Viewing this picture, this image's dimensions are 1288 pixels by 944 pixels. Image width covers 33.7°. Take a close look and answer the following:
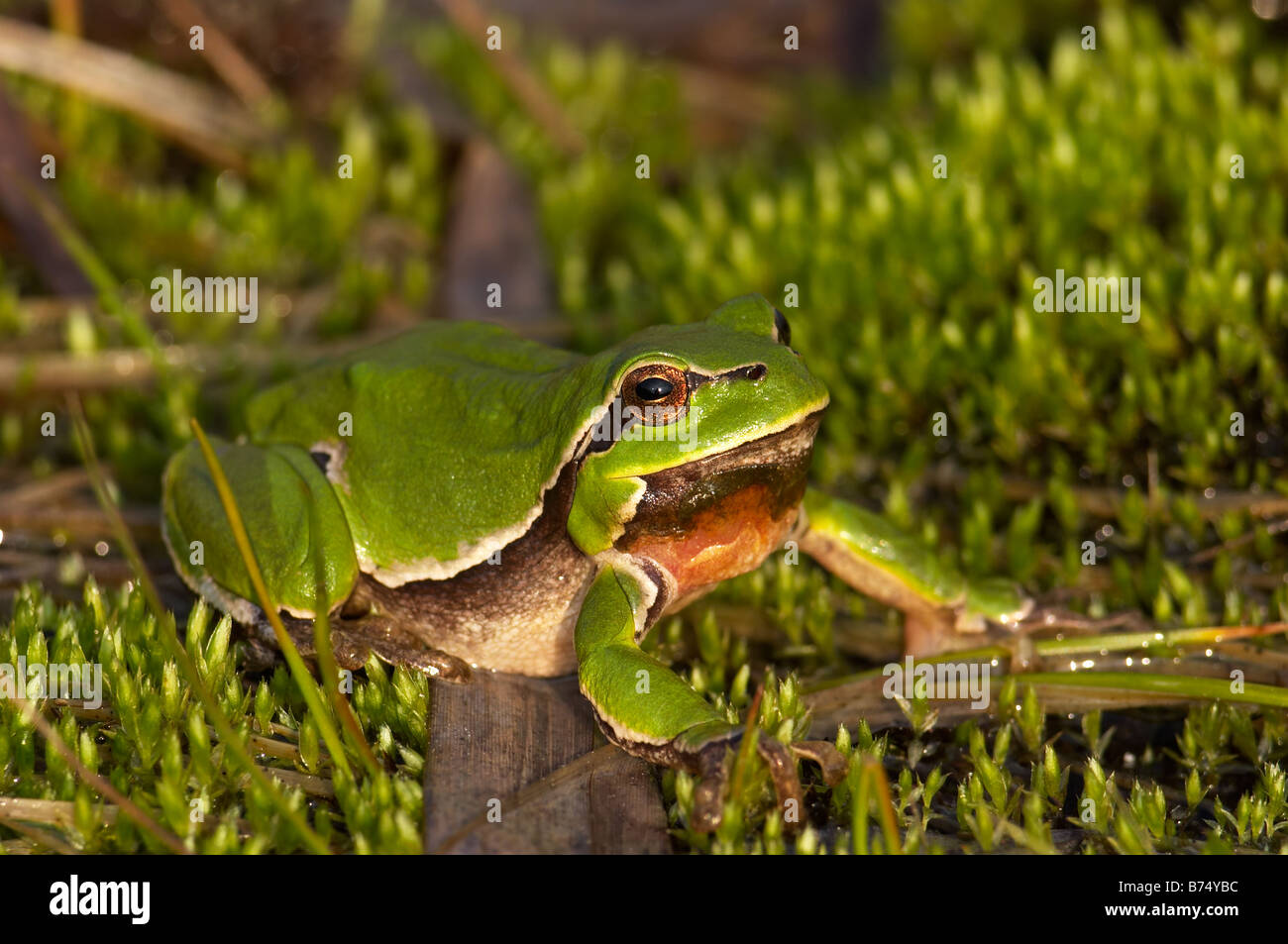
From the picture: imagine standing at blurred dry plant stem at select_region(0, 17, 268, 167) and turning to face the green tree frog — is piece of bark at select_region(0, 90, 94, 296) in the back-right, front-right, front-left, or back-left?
front-right

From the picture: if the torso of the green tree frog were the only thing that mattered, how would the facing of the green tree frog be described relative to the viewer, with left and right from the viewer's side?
facing the viewer and to the right of the viewer

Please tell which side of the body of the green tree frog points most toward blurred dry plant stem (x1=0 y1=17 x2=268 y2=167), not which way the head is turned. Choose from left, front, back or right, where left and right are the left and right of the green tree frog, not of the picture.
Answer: back

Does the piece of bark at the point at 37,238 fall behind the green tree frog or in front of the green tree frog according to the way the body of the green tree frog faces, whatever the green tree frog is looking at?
behind

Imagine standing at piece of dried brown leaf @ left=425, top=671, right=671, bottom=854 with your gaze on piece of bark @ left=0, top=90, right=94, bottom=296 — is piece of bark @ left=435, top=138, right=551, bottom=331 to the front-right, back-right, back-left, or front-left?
front-right

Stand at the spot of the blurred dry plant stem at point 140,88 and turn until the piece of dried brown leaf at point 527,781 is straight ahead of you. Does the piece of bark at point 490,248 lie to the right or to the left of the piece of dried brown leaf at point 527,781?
left

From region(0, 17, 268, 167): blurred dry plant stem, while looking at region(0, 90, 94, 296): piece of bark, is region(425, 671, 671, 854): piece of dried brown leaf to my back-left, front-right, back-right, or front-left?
front-left

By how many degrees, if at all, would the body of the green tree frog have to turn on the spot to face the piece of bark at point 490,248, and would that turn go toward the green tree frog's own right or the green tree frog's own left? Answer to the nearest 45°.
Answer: approximately 135° to the green tree frog's own left

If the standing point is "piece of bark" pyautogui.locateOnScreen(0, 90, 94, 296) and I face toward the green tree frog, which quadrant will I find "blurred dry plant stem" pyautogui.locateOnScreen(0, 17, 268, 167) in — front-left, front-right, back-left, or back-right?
back-left
